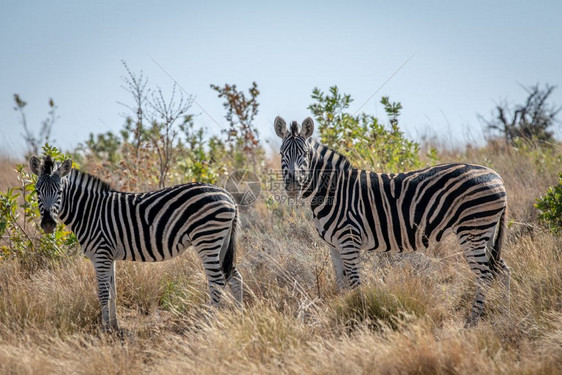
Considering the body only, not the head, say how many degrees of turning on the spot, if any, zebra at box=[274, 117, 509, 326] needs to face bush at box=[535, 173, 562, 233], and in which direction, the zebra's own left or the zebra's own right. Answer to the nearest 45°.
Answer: approximately 135° to the zebra's own right

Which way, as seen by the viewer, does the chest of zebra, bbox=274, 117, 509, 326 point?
to the viewer's left

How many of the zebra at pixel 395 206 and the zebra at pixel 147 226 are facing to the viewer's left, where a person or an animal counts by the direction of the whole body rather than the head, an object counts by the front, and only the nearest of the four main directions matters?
2

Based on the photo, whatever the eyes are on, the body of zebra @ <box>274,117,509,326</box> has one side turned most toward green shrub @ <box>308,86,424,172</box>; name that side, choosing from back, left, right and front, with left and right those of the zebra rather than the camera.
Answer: right

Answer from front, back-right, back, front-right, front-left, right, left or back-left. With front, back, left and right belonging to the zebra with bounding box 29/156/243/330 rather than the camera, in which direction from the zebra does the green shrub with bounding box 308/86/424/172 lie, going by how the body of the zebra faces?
back-right

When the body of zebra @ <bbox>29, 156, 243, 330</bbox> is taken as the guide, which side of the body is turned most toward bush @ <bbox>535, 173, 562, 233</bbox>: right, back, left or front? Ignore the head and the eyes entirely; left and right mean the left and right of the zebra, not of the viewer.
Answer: back

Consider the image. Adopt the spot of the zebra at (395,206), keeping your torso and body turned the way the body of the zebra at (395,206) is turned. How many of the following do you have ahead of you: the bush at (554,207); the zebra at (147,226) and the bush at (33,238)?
2

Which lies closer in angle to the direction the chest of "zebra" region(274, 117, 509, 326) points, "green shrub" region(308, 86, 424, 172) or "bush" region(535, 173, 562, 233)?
the green shrub

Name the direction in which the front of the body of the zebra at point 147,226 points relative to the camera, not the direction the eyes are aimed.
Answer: to the viewer's left

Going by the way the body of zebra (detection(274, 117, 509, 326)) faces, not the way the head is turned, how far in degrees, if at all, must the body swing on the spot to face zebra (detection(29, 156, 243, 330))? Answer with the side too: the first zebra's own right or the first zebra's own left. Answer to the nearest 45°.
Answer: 0° — it already faces it

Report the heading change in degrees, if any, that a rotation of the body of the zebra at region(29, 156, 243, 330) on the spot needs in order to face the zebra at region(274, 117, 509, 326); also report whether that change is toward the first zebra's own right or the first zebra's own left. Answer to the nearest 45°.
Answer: approximately 180°
